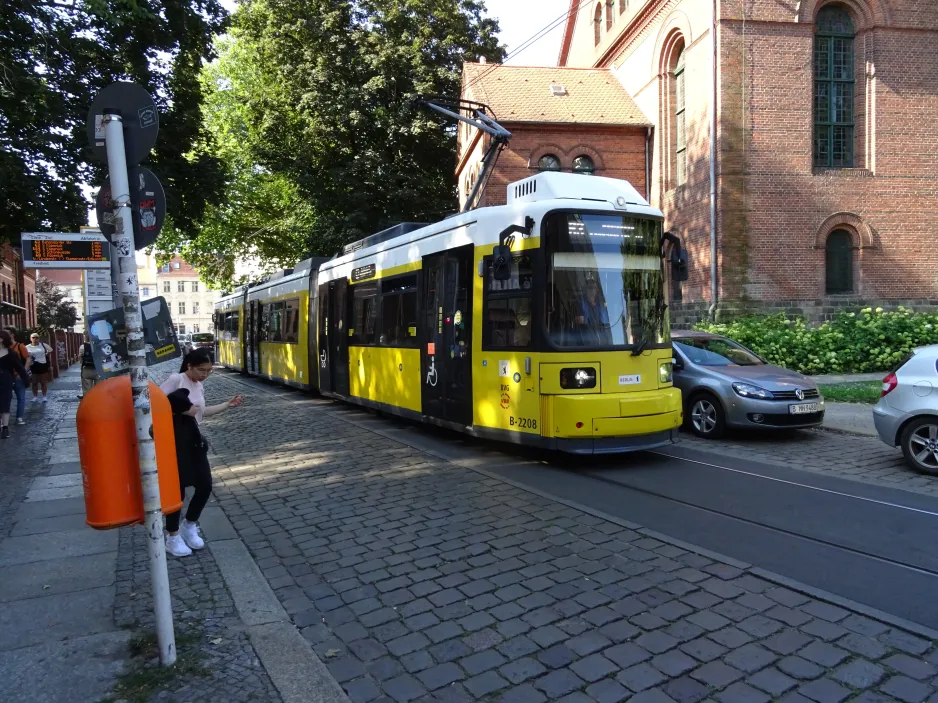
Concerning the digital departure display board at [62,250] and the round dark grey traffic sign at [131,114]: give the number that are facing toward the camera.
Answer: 1

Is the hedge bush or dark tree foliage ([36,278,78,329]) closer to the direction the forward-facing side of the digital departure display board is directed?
the hedge bush

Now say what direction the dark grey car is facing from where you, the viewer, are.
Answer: facing the viewer and to the right of the viewer

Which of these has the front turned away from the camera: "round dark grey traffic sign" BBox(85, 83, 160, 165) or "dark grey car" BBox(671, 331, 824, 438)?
the round dark grey traffic sign

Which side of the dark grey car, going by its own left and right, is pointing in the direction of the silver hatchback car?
front

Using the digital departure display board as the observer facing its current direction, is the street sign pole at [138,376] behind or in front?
in front

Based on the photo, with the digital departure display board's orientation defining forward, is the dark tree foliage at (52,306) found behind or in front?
behind

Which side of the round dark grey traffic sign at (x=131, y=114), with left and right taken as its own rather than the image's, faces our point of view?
back

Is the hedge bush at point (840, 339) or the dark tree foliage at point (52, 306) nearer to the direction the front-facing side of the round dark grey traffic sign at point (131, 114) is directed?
the dark tree foliage

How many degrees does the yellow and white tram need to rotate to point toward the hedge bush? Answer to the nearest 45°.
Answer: approximately 90° to its left

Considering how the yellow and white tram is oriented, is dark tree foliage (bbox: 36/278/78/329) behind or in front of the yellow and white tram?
behind

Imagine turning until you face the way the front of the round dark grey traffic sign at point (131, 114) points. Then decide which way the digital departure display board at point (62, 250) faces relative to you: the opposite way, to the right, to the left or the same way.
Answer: the opposite way
